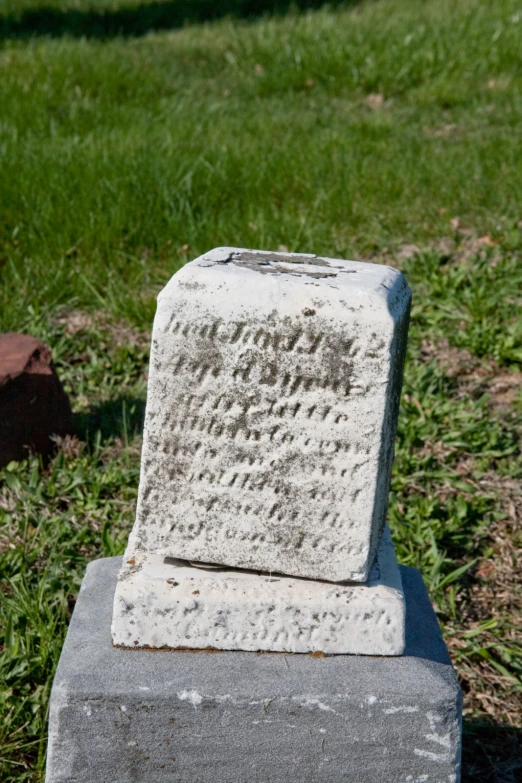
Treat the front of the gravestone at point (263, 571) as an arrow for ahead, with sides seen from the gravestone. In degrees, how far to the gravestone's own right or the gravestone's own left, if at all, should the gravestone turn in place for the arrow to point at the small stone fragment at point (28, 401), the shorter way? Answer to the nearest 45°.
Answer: approximately 135° to the gravestone's own right

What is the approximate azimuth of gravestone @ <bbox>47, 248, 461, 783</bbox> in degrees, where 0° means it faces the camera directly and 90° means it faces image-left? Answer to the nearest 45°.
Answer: approximately 0°
